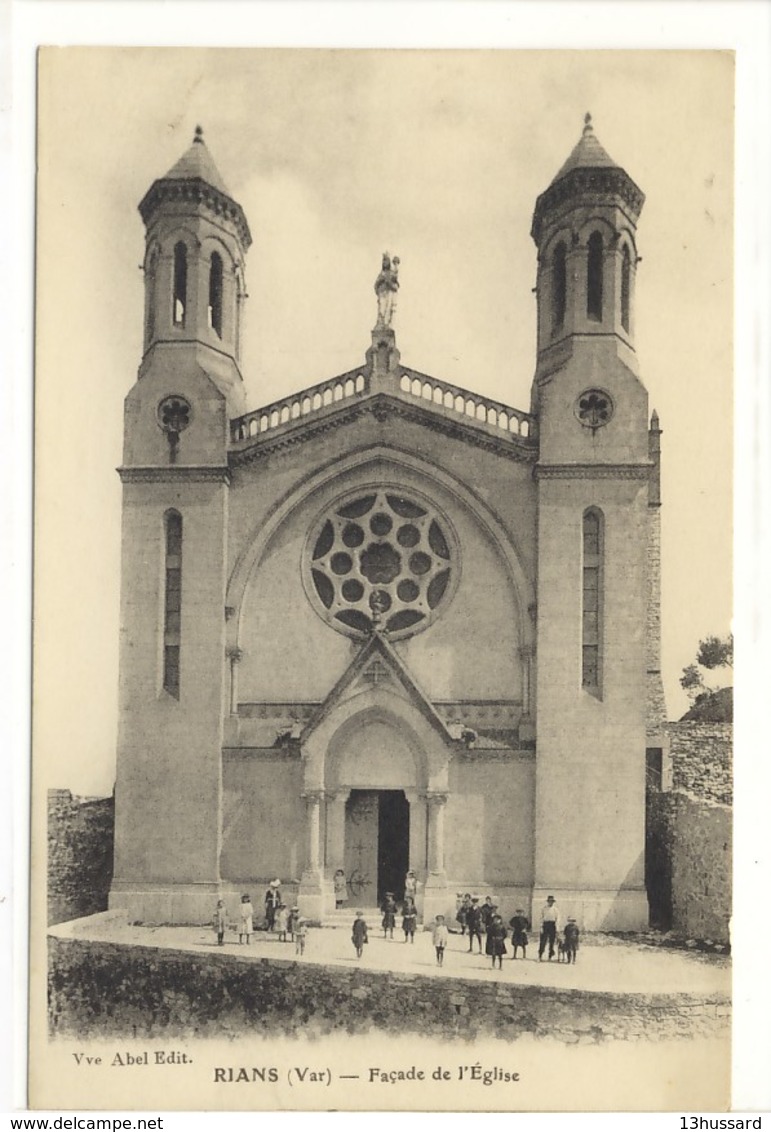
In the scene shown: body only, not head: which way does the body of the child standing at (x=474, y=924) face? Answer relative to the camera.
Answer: toward the camera

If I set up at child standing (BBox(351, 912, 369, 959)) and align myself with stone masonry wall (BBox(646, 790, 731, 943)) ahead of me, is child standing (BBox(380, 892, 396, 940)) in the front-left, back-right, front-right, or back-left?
front-left

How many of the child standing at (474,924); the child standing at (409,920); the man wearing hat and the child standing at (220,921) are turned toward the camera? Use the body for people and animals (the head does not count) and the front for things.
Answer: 4

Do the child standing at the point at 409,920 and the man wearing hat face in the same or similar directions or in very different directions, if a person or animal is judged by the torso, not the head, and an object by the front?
same or similar directions

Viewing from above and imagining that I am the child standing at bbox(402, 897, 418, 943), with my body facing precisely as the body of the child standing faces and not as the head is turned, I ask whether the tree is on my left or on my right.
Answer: on my left

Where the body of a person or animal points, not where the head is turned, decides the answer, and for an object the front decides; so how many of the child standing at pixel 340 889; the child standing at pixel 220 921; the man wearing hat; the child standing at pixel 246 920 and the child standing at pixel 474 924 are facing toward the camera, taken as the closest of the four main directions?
5

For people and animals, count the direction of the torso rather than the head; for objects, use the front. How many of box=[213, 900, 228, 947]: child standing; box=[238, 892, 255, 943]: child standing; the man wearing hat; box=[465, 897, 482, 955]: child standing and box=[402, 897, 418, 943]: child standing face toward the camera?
5

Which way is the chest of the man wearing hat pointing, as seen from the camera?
toward the camera

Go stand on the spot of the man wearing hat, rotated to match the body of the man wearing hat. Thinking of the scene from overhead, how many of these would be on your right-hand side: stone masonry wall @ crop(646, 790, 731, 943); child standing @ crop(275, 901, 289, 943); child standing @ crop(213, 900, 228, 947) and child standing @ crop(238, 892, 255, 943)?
3

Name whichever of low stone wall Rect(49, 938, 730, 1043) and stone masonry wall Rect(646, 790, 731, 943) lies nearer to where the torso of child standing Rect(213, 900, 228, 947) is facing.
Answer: the low stone wall

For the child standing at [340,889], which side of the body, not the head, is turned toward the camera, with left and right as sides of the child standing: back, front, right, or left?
front

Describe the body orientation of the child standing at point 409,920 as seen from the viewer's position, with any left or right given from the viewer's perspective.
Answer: facing the viewer

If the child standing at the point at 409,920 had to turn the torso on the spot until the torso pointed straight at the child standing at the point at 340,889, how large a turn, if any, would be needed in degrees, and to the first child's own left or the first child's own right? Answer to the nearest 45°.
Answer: approximately 135° to the first child's own right

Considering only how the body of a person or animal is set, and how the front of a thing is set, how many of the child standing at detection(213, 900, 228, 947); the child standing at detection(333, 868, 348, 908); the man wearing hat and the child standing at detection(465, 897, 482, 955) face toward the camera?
4
